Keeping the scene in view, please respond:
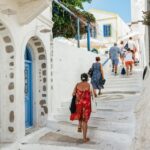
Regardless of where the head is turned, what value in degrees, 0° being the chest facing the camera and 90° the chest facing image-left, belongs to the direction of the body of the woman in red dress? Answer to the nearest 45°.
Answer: approximately 180°

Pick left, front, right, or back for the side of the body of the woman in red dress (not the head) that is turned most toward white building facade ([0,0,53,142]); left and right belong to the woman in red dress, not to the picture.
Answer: left
